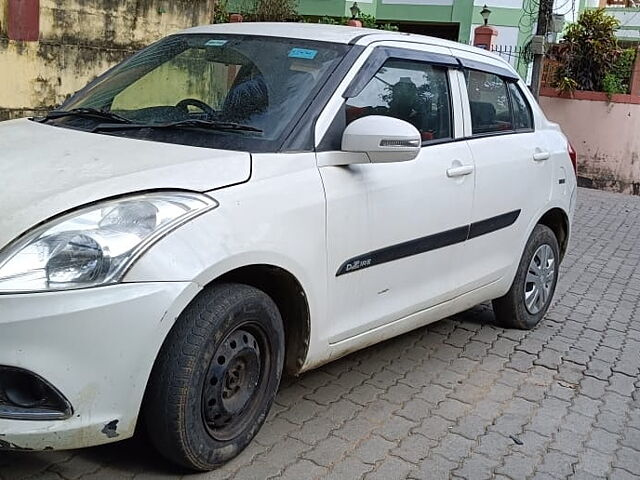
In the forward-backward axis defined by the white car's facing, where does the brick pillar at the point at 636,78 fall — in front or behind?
behind

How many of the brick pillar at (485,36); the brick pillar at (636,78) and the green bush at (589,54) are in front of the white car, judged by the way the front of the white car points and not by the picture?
0

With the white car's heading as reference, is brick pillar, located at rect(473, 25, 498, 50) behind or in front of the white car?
behind

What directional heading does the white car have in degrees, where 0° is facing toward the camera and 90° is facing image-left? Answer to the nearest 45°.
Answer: approximately 45°

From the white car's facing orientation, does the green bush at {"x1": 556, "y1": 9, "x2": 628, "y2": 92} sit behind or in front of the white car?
behind
